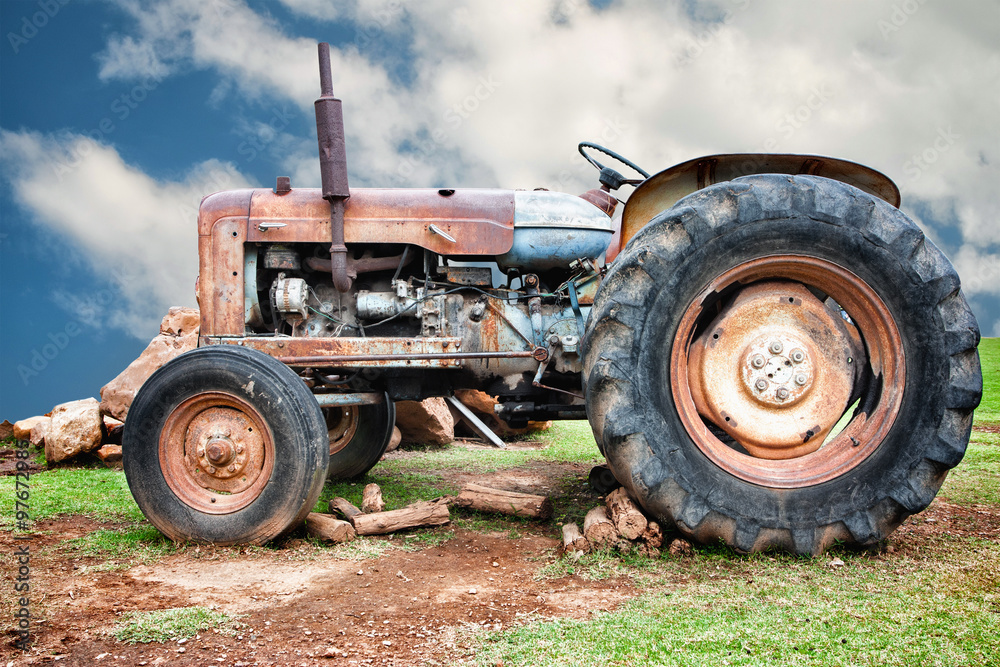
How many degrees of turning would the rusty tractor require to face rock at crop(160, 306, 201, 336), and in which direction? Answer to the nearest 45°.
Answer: approximately 45° to its right

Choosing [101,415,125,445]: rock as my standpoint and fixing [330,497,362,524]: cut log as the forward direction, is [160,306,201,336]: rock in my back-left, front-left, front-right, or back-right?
back-left

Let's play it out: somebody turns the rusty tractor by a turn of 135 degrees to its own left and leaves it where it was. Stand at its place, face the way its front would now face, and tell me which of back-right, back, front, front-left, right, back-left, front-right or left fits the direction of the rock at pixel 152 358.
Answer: back

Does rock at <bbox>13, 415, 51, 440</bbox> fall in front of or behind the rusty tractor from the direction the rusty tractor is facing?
in front

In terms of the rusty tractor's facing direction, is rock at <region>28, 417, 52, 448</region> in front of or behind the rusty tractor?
in front

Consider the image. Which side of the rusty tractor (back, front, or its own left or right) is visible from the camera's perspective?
left
